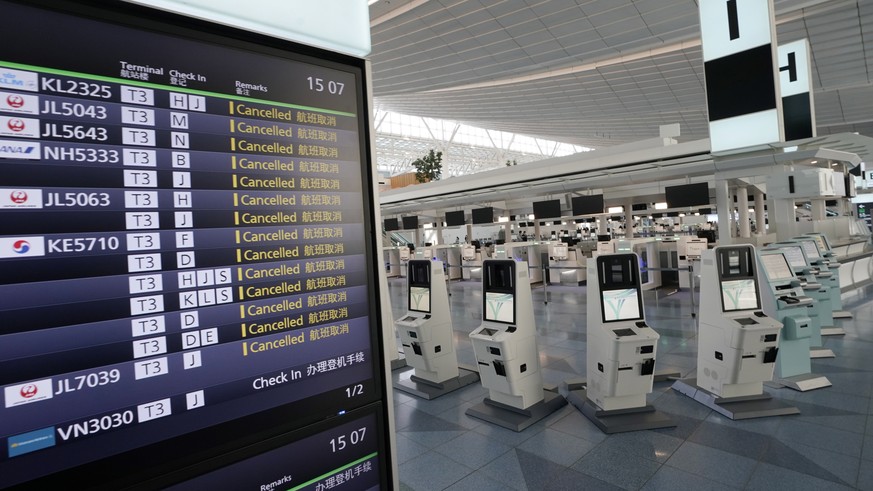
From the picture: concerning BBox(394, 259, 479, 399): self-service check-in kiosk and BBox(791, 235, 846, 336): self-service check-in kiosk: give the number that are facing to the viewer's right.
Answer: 0

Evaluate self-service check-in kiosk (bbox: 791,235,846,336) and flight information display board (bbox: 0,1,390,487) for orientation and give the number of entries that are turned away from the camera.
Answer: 0

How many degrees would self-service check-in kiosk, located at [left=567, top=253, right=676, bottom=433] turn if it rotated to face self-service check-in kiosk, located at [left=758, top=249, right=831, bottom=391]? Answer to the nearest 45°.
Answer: approximately 90° to its left

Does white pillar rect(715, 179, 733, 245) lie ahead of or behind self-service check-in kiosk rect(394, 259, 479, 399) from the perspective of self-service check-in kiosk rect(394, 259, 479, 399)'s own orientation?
behind

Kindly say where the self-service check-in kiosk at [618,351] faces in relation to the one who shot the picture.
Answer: facing the viewer and to the right of the viewer

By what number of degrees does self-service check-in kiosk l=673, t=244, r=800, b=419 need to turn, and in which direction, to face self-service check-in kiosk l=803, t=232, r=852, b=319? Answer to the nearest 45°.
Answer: approximately 135° to its left

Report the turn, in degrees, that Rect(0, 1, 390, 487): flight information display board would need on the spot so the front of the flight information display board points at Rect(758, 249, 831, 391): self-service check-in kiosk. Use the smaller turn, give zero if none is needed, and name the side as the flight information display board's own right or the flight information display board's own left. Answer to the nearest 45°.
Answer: approximately 45° to the flight information display board's own left

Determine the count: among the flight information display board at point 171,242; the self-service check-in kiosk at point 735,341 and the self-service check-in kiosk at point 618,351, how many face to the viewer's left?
0

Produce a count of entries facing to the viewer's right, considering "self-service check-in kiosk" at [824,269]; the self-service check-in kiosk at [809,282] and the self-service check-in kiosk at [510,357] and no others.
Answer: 0

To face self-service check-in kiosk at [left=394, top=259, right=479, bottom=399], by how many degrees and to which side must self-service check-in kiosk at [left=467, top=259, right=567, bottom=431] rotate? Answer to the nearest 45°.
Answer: approximately 90° to its right

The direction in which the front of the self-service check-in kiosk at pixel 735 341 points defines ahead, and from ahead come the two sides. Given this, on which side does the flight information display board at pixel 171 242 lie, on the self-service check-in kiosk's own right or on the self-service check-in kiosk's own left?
on the self-service check-in kiosk's own right

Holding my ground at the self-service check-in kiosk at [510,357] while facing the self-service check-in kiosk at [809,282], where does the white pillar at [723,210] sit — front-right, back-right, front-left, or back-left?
front-left

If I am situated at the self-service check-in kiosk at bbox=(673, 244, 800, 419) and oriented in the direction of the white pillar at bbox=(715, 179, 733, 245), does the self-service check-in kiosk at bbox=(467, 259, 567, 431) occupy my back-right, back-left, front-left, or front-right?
back-left

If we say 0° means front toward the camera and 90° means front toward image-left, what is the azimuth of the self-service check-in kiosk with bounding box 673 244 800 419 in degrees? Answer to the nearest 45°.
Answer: approximately 315°

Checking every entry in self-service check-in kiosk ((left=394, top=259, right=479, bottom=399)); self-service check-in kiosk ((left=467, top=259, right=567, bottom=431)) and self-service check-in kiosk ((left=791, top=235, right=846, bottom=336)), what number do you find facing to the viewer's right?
0

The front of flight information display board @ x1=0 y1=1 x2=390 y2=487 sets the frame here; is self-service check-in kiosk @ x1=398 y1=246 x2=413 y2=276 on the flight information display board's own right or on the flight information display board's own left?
on the flight information display board's own left

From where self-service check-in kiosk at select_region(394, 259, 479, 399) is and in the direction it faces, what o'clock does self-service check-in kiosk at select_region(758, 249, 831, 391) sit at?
self-service check-in kiosk at select_region(758, 249, 831, 391) is roughly at 8 o'clock from self-service check-in kiosk at select_region(394, 259, 479, 399).
